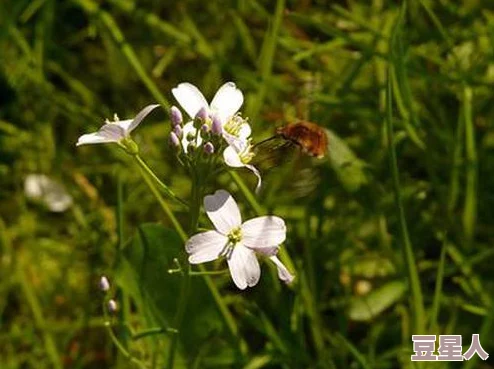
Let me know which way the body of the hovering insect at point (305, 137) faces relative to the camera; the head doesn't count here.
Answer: to the viewer's left

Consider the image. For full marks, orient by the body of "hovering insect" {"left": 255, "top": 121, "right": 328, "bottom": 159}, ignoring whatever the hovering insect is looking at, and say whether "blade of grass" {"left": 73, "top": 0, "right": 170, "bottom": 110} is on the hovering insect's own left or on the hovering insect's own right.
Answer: on the hovering insect's own right
